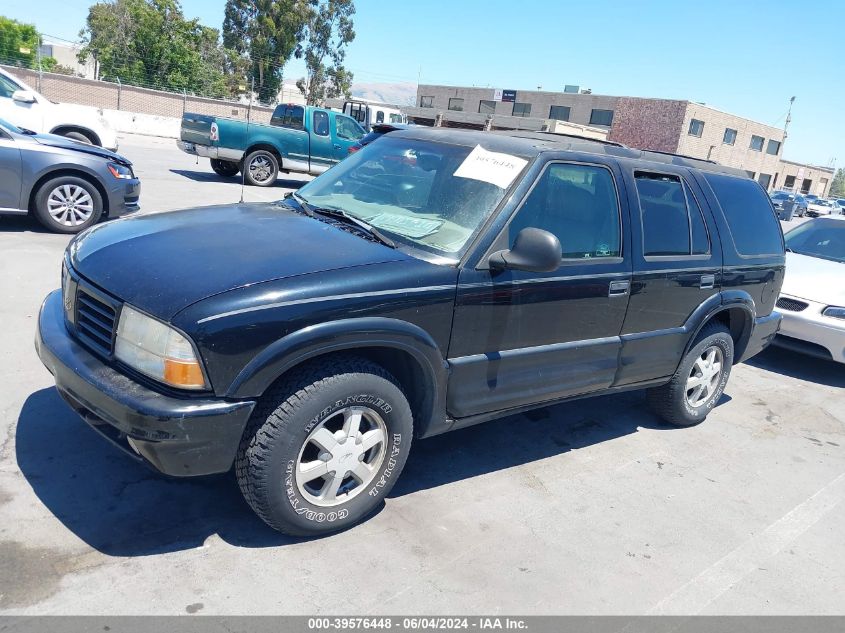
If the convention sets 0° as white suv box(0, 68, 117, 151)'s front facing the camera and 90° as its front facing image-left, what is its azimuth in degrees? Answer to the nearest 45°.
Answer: approximately 270°

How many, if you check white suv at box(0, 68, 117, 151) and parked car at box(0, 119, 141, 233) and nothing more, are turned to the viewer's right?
2

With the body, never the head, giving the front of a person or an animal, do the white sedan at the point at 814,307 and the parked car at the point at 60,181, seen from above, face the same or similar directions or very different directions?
very different directions

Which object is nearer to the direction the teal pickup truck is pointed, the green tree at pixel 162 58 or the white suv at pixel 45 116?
the green tree

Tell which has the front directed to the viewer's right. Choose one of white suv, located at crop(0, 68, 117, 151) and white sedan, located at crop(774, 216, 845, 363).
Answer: white suv, located at crop(0, 68, 117, 151)

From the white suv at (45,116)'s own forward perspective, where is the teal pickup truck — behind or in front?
in front

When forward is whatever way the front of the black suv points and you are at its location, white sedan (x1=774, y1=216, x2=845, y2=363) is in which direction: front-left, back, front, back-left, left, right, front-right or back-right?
back

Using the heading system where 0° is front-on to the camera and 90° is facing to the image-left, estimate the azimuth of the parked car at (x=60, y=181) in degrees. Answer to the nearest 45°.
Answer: approximately 270°

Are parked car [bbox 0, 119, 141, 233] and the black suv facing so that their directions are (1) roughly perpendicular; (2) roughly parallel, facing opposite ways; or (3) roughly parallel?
roughly parallel, facing opposite ways

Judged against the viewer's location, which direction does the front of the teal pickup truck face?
facing away from the viewer and to the right of the viewer

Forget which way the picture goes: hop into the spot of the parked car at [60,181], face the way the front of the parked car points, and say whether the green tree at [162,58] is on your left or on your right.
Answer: on your left

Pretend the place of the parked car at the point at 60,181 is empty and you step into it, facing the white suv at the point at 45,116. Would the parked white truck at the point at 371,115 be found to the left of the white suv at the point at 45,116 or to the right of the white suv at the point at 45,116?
right

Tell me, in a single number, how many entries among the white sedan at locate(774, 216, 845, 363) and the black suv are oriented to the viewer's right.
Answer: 0

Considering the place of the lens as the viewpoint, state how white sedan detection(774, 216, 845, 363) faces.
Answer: facing the viewer and to the left of the viewer

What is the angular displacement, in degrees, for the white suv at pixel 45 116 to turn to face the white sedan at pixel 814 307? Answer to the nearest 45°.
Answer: approximately 45° to its right
